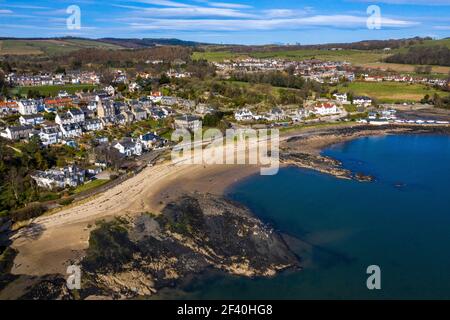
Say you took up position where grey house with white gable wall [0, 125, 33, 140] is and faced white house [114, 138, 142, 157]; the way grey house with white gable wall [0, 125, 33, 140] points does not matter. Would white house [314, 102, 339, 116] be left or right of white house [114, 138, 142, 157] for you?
left

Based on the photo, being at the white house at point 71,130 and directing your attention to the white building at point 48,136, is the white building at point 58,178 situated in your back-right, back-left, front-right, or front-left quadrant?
front-left

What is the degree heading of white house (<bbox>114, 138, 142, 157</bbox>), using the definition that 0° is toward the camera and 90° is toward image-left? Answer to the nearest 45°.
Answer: approximately 315°

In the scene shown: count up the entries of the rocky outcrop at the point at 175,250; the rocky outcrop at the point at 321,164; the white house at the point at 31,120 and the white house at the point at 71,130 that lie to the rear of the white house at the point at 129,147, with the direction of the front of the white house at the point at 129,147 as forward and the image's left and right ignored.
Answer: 2

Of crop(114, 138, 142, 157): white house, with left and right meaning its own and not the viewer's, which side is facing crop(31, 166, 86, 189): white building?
right

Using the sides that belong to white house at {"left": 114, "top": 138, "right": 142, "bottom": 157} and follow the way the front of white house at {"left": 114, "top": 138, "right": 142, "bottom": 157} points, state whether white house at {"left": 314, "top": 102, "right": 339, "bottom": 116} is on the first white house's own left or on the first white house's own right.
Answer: on the first white house's own left

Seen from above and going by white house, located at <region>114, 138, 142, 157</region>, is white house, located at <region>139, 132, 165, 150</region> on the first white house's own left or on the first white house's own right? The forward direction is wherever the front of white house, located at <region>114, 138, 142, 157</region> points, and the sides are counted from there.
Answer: on the first white house's own left

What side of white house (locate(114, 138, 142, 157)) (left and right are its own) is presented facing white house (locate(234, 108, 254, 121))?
left

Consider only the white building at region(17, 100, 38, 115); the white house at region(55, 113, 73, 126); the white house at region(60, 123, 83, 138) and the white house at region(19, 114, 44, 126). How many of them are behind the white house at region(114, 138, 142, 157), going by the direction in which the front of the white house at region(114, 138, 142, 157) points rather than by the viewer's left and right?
4

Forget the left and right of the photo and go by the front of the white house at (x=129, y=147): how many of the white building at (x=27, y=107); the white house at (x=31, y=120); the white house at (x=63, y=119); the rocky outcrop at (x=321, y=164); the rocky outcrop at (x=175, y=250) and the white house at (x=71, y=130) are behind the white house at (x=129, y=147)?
4

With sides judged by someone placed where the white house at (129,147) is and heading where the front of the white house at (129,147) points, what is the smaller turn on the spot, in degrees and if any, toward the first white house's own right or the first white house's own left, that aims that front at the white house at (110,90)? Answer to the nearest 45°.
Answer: approximately 135° to the first white house's own left

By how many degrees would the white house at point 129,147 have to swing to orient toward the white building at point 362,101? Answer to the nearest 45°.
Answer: approximately 90° to its left

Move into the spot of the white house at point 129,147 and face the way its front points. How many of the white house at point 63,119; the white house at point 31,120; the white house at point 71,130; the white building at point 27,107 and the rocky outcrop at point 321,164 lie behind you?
4

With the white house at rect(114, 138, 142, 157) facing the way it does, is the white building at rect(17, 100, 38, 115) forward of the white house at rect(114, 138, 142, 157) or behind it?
behind

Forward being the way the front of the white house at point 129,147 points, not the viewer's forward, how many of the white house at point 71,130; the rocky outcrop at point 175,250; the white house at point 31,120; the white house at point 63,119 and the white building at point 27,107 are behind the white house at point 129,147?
4

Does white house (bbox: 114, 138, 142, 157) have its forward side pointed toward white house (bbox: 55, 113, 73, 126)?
no

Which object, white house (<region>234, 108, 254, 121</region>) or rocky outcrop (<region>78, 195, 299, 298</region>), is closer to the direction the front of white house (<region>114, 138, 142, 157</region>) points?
the rocky outcrop
